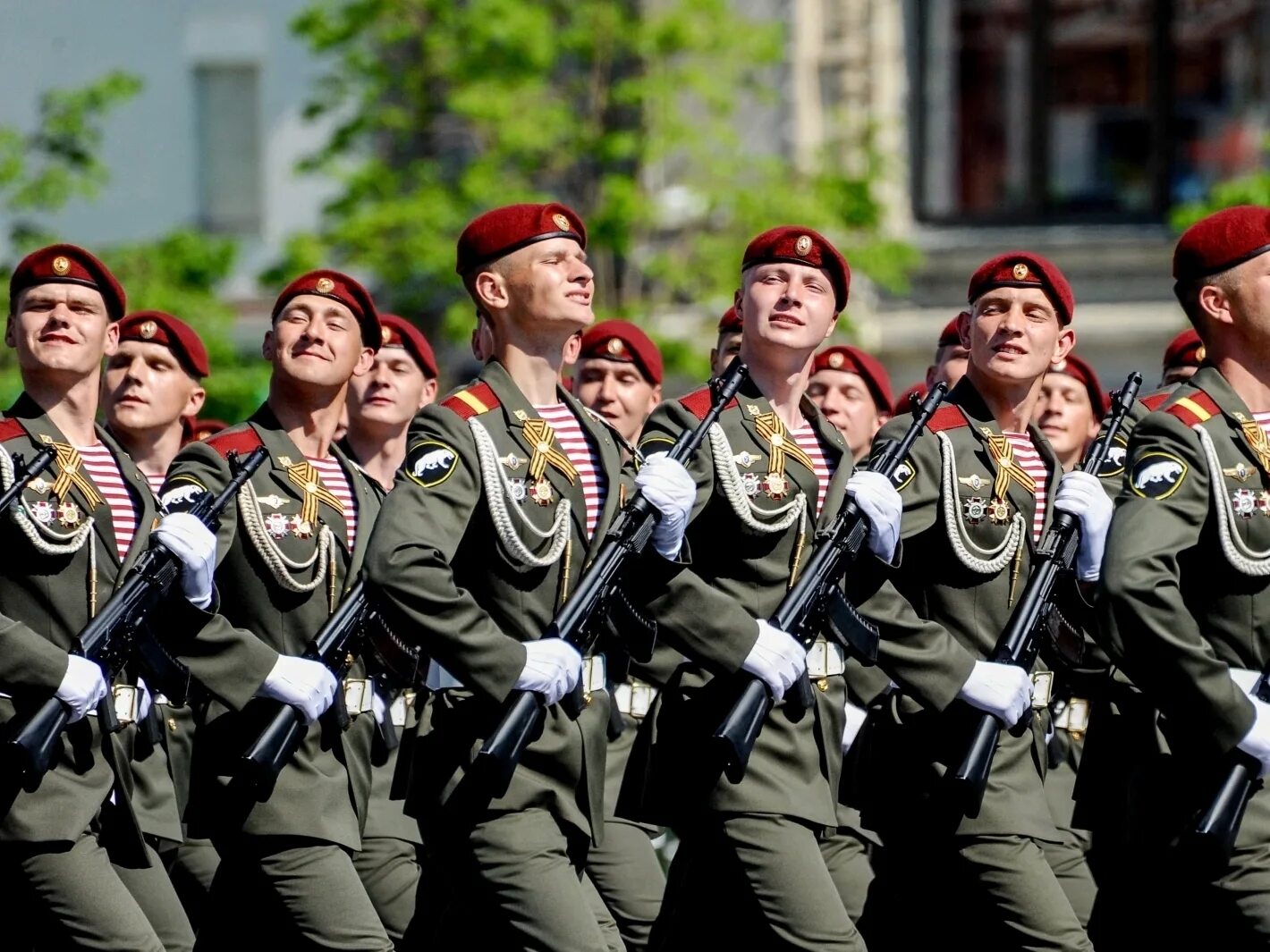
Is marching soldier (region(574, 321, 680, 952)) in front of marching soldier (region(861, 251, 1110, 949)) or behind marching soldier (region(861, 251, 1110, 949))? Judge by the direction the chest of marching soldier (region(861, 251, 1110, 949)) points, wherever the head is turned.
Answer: behind

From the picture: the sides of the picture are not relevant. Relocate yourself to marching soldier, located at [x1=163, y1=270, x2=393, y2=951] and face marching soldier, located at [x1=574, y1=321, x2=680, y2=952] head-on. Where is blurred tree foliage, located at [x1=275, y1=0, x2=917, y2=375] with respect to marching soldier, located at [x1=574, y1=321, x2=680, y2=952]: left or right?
left

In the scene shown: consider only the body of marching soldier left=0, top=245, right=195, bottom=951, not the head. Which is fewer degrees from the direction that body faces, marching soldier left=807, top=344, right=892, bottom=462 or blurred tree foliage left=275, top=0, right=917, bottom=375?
the marching soldier

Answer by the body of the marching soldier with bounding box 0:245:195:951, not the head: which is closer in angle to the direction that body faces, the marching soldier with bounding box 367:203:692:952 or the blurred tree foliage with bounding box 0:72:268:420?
the marching soldier
